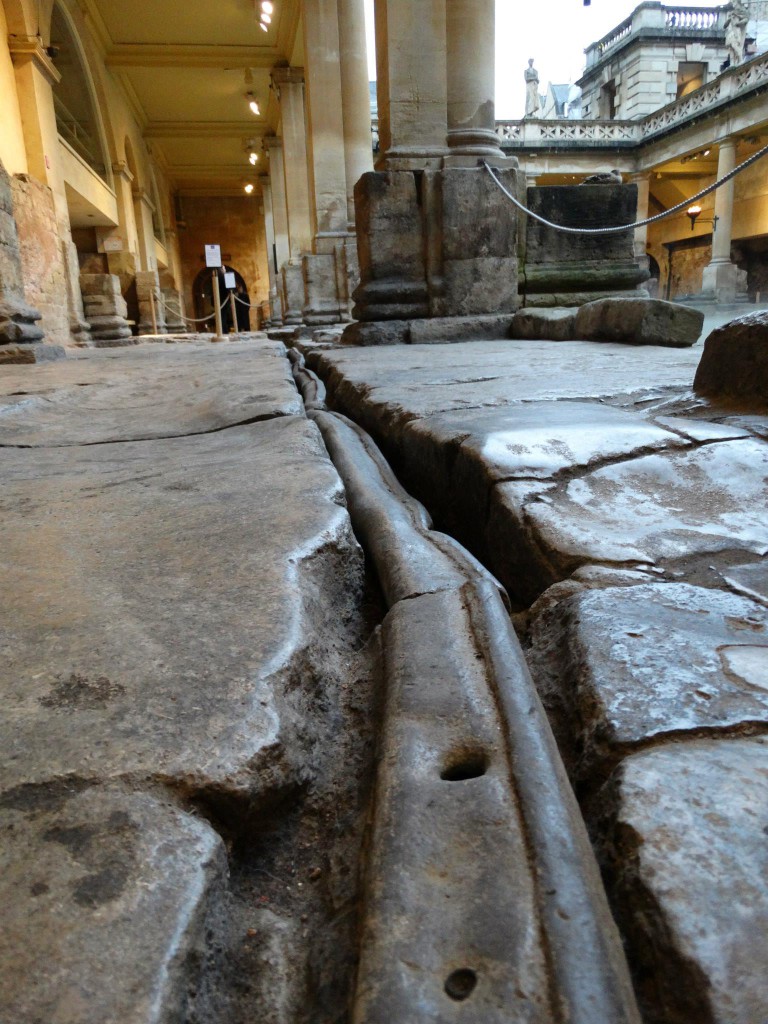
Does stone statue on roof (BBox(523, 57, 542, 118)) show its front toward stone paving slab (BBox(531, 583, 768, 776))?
yes

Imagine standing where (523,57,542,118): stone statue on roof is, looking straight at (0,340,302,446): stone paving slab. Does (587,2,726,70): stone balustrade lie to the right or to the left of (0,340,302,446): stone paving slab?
left

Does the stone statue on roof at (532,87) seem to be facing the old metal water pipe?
yes

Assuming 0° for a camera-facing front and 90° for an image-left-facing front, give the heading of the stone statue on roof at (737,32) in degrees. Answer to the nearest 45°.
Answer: approximately 45°

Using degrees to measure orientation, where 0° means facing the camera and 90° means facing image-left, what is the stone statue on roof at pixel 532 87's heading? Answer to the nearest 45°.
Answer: approximately 0°
